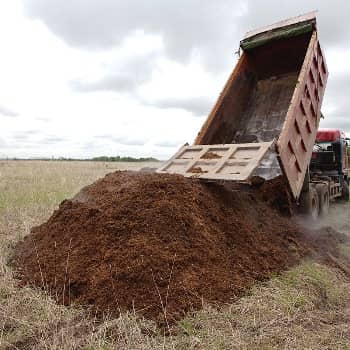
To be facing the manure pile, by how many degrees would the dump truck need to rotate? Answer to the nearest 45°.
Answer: approximately 180°

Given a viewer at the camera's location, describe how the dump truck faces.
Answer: facing away from the viewer and to the right of the viewer
